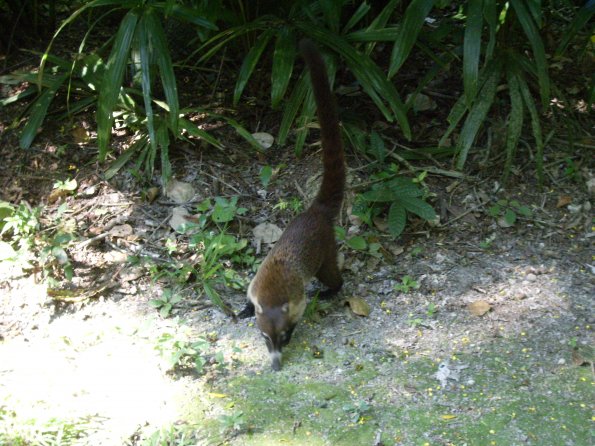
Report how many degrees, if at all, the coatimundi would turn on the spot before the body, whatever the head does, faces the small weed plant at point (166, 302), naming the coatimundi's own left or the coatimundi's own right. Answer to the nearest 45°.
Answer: approximately 45° to the coatimundi's own right

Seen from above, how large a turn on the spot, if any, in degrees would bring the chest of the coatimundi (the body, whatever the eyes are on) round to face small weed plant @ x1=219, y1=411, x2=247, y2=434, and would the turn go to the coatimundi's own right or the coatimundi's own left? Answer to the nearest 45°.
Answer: approximately 45° to the coatimundi's own left

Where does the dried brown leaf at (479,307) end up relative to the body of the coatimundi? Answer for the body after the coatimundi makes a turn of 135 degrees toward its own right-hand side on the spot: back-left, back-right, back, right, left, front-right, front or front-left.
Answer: right

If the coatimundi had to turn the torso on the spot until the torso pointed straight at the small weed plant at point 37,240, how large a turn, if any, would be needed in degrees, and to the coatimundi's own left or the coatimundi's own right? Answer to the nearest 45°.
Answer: approximately 45° to the coatimundi's own right

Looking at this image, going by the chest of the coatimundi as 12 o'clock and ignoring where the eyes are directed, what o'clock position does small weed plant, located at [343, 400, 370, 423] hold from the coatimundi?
The small weed plant is roughly at 10 o'clock from the coatimundi.

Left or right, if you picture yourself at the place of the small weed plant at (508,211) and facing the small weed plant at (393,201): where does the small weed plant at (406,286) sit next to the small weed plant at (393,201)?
left

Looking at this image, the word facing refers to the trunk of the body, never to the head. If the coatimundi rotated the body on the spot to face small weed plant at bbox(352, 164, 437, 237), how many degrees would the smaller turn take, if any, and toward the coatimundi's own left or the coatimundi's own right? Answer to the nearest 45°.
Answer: approximately 180°

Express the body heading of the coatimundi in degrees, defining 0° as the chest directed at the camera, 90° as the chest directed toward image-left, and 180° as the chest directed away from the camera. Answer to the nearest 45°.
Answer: approximately 45°
